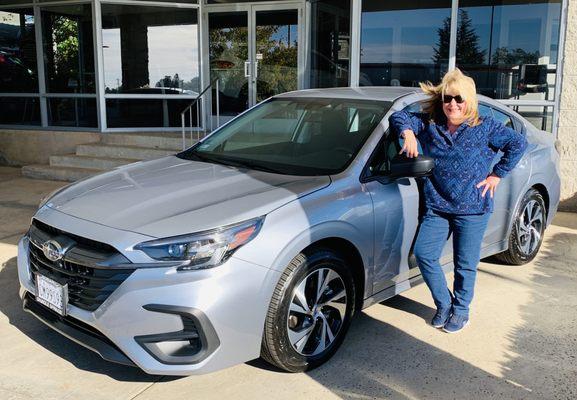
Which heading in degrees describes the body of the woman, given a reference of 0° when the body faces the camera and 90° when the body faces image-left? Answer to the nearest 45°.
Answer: approximately 0°

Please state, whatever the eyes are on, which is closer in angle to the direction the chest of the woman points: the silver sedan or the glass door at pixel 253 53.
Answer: the silver sedan

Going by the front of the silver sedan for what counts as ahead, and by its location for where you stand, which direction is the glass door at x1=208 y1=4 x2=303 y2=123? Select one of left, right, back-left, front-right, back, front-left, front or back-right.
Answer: back-right

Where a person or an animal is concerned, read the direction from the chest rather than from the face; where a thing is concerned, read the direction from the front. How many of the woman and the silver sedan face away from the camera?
0

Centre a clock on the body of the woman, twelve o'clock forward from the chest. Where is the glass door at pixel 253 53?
The glass door is roughly at 5 o'clock from the woman.
